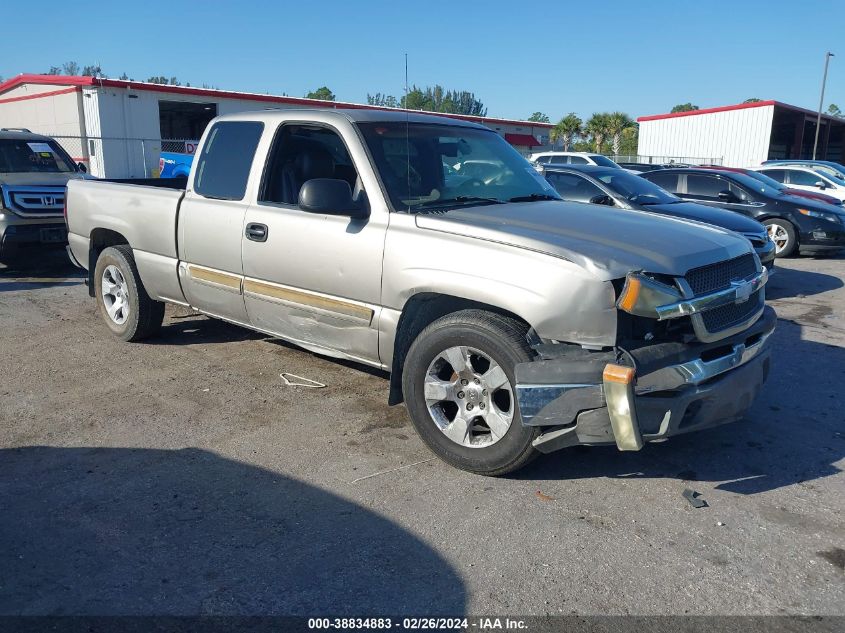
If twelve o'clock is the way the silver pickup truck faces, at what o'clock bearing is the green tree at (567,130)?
The green tree is roughly at 8 o'clock from the silver pickup truck.

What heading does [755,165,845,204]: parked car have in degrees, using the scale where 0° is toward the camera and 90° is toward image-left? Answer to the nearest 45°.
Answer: approximately 315°

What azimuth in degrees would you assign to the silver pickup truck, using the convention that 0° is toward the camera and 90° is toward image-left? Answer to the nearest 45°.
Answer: approximately 315°

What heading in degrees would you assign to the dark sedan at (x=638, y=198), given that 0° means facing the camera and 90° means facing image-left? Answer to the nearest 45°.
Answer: approximately 315°

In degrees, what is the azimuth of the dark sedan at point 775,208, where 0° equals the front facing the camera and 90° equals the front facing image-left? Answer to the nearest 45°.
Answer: approximately 315°

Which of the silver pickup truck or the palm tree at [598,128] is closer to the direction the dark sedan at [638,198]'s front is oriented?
the silver pickup truck

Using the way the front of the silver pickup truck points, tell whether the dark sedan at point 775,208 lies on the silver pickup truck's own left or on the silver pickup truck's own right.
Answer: on the silver pickup truck's own left

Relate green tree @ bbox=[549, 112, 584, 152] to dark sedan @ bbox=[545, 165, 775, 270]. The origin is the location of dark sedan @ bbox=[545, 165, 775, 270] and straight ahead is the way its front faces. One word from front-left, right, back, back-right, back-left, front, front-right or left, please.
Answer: back-left

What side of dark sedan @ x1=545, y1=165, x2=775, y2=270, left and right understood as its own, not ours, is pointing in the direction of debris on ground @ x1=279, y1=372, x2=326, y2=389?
right

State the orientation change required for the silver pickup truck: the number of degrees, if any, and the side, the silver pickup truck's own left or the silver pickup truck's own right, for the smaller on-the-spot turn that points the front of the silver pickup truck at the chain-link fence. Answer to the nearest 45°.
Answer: approximately 180°

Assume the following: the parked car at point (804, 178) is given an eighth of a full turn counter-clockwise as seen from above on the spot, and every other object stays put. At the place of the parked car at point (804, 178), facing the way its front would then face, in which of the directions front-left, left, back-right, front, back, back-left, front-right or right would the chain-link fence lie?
back

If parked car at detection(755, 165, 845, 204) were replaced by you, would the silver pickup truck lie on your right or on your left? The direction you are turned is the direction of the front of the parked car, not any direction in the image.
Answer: on your right
